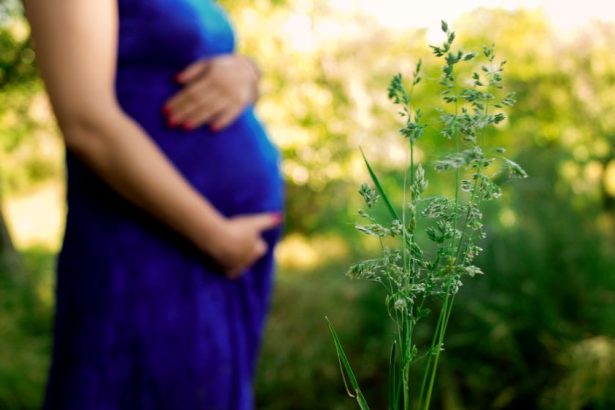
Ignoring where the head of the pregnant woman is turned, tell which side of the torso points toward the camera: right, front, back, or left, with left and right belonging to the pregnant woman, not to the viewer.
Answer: right
